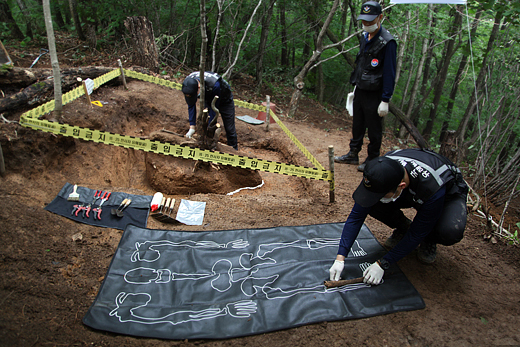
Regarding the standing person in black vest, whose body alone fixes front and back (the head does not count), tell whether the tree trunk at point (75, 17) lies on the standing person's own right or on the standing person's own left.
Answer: on the standing person's own right

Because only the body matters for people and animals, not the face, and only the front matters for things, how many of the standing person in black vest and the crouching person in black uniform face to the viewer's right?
0

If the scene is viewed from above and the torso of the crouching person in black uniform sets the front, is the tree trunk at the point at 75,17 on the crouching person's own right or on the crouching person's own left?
on the crouching person's own right

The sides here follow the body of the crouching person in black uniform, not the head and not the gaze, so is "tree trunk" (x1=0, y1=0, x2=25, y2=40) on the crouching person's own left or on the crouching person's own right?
on the crouching person's own right

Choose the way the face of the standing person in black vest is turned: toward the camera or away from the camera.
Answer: toward the camera

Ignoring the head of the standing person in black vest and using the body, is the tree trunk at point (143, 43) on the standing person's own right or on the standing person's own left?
on the standing person's own right

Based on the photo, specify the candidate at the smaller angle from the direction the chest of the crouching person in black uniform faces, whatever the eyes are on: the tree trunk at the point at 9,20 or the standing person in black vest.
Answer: the tree trunk

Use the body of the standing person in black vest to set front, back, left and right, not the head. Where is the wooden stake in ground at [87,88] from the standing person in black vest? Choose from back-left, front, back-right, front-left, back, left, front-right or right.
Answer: front-right

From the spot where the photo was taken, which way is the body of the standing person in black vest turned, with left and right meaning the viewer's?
facing the viewer and to the left of the viewer

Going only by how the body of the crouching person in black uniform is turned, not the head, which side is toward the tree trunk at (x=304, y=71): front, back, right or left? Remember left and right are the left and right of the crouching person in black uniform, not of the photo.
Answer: right
